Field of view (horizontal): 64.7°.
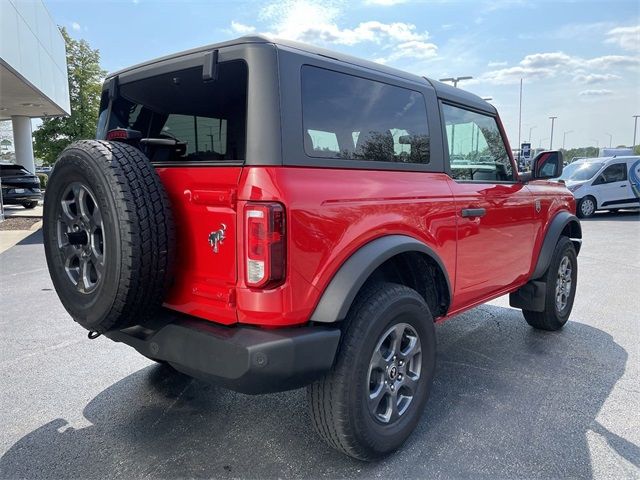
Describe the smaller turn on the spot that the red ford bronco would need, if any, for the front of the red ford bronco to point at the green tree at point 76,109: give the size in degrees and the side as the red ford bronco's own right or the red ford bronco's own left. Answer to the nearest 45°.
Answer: approximately 90° to the red ford bronco's own left

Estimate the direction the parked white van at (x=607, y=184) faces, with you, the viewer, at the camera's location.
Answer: facing the viewer and to the left of the viewer

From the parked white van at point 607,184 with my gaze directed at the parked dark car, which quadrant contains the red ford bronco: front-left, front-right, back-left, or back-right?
front-left

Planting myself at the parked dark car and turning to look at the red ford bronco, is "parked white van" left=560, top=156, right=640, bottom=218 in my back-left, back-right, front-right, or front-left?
front-left

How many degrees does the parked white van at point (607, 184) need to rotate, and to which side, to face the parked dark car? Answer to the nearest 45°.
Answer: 0° — it already faces it

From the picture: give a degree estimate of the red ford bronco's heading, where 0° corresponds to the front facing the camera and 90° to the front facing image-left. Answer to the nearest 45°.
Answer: approximately 225°

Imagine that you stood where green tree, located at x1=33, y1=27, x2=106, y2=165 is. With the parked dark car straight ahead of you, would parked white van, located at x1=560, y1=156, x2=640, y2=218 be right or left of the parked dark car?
left

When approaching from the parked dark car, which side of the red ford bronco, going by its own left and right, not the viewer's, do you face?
left
